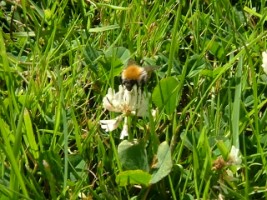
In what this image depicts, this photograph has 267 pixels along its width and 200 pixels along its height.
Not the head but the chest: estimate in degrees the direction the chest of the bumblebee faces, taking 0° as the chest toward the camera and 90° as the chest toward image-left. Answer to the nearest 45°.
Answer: approximately 45°
